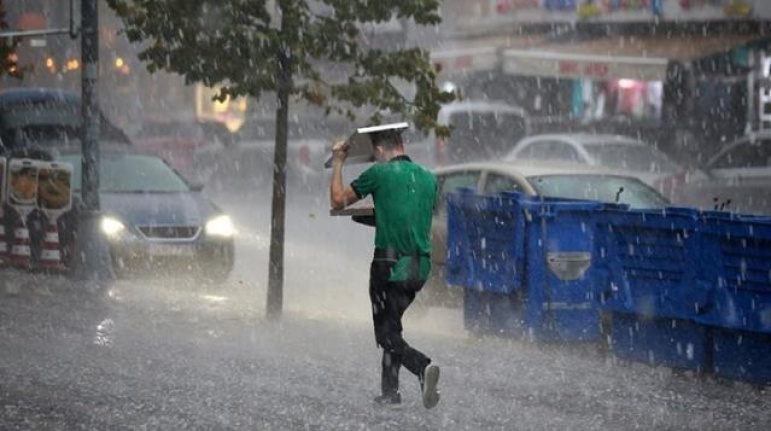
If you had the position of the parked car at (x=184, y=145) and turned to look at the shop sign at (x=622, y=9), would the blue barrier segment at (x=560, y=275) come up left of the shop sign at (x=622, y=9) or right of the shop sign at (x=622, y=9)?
right

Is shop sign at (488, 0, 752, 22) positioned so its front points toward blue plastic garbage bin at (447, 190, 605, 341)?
yes

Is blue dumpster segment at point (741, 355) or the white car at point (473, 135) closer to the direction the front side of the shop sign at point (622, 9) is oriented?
the blue dumpster segment

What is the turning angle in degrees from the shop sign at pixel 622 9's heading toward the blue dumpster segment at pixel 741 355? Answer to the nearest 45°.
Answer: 0° — it already faces it

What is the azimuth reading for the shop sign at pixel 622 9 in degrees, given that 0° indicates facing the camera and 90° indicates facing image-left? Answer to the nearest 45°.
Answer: approximately 0°

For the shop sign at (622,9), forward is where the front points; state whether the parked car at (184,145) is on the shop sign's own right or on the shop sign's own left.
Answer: on the shop sign's own right

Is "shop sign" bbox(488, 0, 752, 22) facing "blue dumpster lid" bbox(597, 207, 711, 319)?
yes

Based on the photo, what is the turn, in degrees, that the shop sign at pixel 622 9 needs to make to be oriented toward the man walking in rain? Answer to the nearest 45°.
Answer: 0° — it already faces them

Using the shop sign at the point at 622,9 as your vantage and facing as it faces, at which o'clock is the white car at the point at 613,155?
The white car is roughly at 12 o'clock from the shop sign.

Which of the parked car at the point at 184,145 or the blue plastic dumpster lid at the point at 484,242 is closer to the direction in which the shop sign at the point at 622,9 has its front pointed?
the blue plastic dumpster lid
